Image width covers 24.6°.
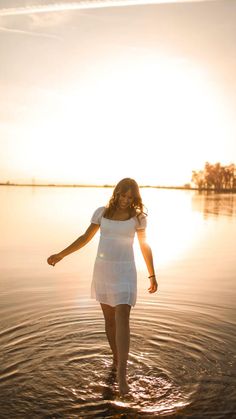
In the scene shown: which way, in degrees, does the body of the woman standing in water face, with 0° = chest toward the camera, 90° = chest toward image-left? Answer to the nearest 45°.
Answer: approximately 0°
